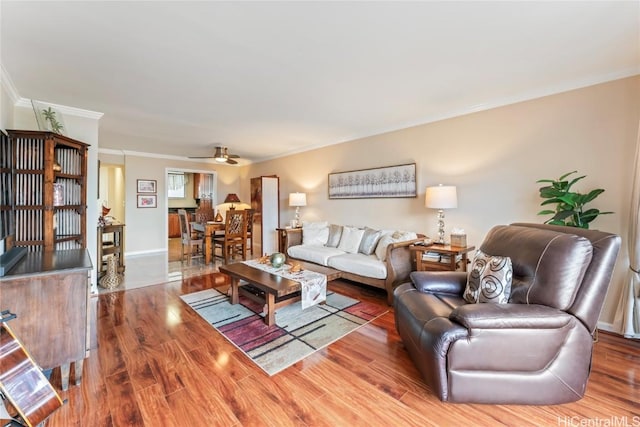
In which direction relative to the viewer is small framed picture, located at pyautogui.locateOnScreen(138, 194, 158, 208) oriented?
toward the camera

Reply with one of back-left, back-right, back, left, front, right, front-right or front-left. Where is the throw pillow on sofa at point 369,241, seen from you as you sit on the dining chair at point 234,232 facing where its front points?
back

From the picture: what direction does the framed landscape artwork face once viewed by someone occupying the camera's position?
facing the viewer and to the left of the viewer

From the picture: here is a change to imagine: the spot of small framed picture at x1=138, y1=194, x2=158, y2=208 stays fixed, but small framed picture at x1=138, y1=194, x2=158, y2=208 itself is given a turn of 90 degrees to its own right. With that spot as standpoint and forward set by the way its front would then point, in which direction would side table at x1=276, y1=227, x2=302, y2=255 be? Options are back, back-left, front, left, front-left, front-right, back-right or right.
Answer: back-left

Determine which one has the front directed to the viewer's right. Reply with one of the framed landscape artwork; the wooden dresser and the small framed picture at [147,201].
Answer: the wooden dresser

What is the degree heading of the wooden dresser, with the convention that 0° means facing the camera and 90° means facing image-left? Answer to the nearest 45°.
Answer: approximately 270°

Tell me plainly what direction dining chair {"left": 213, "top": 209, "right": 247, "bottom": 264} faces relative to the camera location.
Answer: facing away from the viewer and to the left of the viewer

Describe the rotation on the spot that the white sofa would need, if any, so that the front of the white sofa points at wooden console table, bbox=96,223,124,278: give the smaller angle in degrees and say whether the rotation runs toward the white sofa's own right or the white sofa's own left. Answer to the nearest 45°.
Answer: approximately 45° to the white sofa's own right

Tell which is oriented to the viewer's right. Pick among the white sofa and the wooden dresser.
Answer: the wooden dresser

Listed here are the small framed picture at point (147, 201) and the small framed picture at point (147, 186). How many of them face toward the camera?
2

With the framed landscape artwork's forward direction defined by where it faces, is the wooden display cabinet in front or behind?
in front

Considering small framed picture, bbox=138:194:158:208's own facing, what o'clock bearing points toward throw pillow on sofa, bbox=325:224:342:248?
The throw pillow on sofa is roughly at 11 o'clock from the small framed picture.

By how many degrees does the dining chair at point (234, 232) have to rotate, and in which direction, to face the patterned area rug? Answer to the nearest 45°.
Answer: approximately 135° to its left

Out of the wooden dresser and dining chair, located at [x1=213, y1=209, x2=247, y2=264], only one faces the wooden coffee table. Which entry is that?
the wooden dresser

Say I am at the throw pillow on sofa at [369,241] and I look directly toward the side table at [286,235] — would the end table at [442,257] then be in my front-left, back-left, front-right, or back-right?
back-left

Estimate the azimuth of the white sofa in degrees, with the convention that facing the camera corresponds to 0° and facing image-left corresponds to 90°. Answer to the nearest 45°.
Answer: approximately 45°

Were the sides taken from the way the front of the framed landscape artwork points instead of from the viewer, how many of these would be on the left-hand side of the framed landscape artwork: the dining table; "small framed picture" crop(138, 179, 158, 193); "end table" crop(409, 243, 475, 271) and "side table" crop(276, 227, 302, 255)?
1

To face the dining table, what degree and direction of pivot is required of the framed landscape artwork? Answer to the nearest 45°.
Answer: approximately 45° to its right

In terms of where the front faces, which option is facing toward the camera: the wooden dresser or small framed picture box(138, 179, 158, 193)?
the small framed picture

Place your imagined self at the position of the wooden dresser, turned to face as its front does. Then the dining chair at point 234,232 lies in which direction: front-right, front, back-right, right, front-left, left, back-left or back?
front-left
